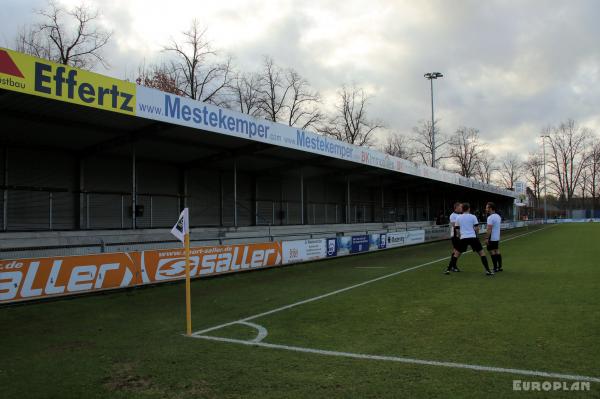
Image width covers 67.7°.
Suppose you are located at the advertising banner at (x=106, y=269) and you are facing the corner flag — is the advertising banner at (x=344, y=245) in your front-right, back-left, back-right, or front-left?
back-left

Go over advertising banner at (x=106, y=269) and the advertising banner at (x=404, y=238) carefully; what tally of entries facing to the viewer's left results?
0

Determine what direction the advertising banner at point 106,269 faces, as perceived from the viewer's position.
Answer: facing the viewer and to the right of the viewer

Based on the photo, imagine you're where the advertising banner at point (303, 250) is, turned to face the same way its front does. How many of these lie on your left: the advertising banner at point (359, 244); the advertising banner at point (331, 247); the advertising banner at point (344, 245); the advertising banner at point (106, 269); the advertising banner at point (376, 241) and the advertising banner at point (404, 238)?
5

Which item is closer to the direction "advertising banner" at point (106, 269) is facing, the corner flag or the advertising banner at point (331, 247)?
the corner flag

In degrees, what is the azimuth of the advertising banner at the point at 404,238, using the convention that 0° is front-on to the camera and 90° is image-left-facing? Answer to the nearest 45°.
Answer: approximately 315°

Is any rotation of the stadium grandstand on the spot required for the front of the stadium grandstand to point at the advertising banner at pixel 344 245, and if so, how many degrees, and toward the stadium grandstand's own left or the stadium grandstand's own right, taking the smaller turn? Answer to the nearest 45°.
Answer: approximately 45° to the stadium grandstand's own left

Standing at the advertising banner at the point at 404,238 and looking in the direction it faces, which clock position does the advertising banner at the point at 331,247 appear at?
the advertising banner at the point at 331,247 is roughly at 2 o'clock from the advertising banner at the point at 404,238.

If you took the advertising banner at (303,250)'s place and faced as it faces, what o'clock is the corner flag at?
The corner flag is roughly at 2 o'clock from the advertising banner.

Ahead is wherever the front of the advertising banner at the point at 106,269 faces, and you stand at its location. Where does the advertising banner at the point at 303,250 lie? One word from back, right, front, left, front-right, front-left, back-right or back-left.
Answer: left

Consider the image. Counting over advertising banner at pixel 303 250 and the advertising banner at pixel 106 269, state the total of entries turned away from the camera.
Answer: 0

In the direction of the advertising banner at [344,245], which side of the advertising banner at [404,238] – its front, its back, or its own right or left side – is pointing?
right
